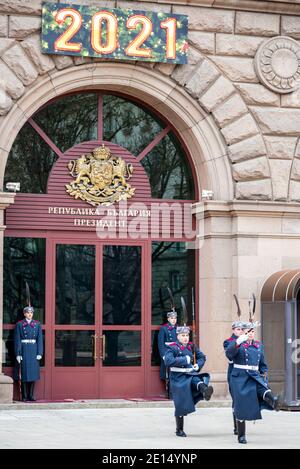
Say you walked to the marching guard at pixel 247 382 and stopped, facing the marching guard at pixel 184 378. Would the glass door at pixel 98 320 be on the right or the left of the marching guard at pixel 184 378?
right

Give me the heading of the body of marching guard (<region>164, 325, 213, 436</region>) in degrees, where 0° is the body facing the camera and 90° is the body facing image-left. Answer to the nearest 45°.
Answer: approximately 315°

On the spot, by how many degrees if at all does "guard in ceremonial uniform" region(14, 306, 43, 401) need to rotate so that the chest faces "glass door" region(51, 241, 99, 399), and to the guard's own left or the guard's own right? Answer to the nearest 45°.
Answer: approximately 135° to the guard's own left

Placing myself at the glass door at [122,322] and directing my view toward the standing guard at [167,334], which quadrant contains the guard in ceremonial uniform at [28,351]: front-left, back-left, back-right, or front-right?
back-right

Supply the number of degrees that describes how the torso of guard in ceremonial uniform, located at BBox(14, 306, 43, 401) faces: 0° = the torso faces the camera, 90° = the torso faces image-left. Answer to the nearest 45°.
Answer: approximately 0°

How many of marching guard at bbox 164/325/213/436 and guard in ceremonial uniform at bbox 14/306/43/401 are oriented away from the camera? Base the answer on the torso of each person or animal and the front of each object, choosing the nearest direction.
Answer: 0

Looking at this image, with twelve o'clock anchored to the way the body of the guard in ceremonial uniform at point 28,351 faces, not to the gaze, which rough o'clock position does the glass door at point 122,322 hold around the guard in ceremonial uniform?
The glass door is roughly at 8 o'clock from the guard in ceremonial uniform.

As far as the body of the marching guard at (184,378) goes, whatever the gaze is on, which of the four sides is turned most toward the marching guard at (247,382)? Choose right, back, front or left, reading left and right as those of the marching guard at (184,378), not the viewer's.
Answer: front

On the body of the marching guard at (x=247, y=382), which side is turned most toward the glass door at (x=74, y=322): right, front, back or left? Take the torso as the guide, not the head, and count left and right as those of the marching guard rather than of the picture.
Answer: back
